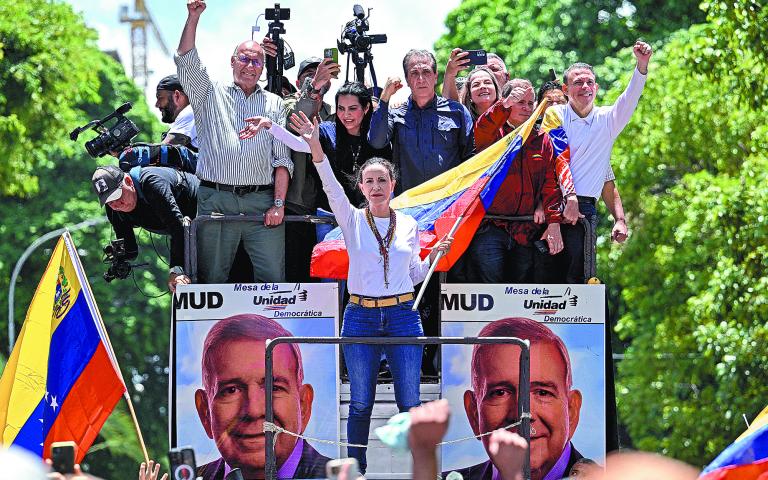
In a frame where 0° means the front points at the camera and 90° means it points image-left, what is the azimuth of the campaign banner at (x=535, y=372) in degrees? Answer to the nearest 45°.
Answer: approximately 0°

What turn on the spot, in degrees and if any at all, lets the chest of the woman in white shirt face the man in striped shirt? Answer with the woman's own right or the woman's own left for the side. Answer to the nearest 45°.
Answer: approximately 135° to the woman's own right

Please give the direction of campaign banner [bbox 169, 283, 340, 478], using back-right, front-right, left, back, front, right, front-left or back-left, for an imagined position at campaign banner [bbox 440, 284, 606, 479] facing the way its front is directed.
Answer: right

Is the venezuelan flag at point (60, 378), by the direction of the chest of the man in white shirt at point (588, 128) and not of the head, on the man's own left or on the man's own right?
on the man's own right

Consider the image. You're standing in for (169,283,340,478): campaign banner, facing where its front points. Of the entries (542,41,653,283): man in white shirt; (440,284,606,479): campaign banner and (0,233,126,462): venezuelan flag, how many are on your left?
2

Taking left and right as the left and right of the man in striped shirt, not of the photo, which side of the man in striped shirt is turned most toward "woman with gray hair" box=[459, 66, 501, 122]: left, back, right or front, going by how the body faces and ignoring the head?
left

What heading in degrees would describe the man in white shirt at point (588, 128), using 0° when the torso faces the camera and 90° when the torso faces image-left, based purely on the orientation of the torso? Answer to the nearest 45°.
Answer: approximately 0°
